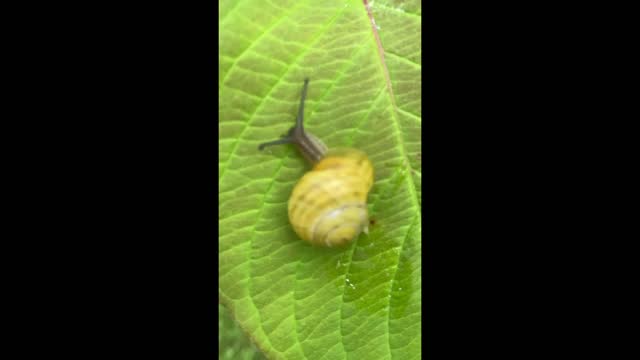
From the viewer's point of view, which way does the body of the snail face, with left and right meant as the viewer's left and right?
facing away from the viewer and to the left of the viewer
